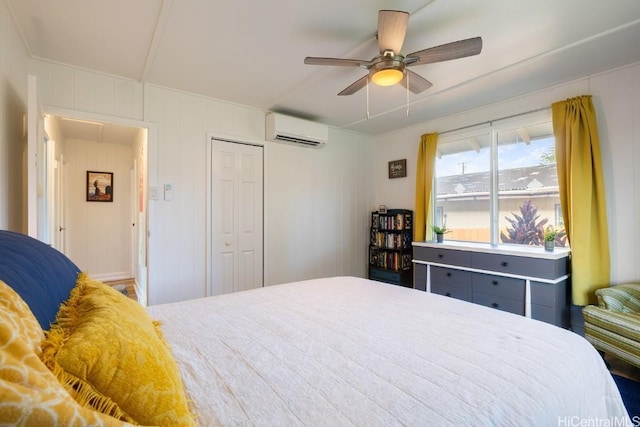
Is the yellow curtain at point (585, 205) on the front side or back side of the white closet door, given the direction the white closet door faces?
on the front side

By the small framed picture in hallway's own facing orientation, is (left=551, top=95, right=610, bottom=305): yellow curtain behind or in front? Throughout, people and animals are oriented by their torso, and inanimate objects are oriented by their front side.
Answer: in front

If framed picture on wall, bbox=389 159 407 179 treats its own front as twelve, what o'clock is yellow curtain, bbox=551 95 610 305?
The yellow curtain is roughly at 9 o'clock from the framed picture on wall.

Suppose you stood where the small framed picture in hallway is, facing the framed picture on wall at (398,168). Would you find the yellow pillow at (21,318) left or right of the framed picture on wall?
right

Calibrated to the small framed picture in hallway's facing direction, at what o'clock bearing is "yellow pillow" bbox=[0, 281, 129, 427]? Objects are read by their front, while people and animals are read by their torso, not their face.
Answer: The yellow pillow is roughly at 12 o'clock from the small framed picture in hallway.

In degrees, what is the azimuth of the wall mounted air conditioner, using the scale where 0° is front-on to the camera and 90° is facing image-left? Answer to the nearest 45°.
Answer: approximately 315°

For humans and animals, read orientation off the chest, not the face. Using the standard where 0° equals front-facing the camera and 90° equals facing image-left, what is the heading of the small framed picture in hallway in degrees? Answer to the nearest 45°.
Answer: approximately 0°

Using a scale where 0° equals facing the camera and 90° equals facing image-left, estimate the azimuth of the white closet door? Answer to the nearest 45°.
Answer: approximately 315°

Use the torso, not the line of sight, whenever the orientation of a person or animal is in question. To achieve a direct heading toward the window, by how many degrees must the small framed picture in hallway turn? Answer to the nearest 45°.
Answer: approximately 45° to its left
